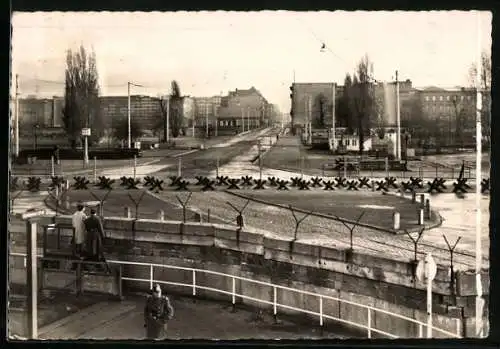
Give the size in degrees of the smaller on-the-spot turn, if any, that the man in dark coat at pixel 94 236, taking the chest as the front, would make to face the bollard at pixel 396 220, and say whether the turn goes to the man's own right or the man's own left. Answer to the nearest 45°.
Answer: approximately 90° to the man's own right

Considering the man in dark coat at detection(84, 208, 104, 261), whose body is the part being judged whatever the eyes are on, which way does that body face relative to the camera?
away from the camera

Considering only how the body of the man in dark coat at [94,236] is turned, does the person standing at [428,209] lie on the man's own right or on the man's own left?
on the man's own right

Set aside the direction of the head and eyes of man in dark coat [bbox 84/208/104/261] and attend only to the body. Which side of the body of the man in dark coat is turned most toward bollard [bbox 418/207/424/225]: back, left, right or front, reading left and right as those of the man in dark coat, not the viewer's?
right
